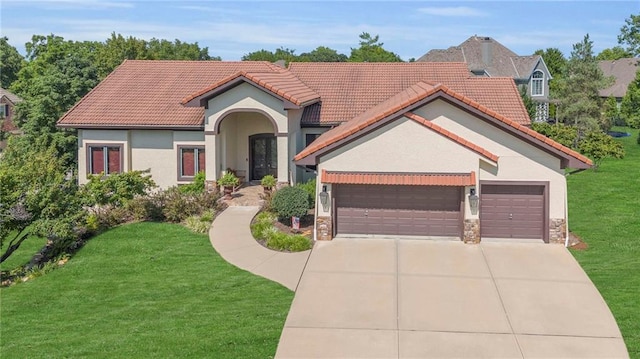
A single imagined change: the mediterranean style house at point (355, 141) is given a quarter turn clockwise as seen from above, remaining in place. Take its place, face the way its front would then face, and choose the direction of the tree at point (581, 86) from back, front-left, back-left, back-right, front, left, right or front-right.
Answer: back-right

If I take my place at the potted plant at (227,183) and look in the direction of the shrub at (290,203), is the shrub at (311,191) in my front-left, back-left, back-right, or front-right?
front-left

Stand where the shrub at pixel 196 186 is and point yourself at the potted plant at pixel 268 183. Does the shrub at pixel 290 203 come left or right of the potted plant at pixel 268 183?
right

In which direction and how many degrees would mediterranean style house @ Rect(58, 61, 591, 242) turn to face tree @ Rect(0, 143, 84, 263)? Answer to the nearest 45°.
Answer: approximately 45° to its right

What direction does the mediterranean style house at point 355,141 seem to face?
toward the camera
